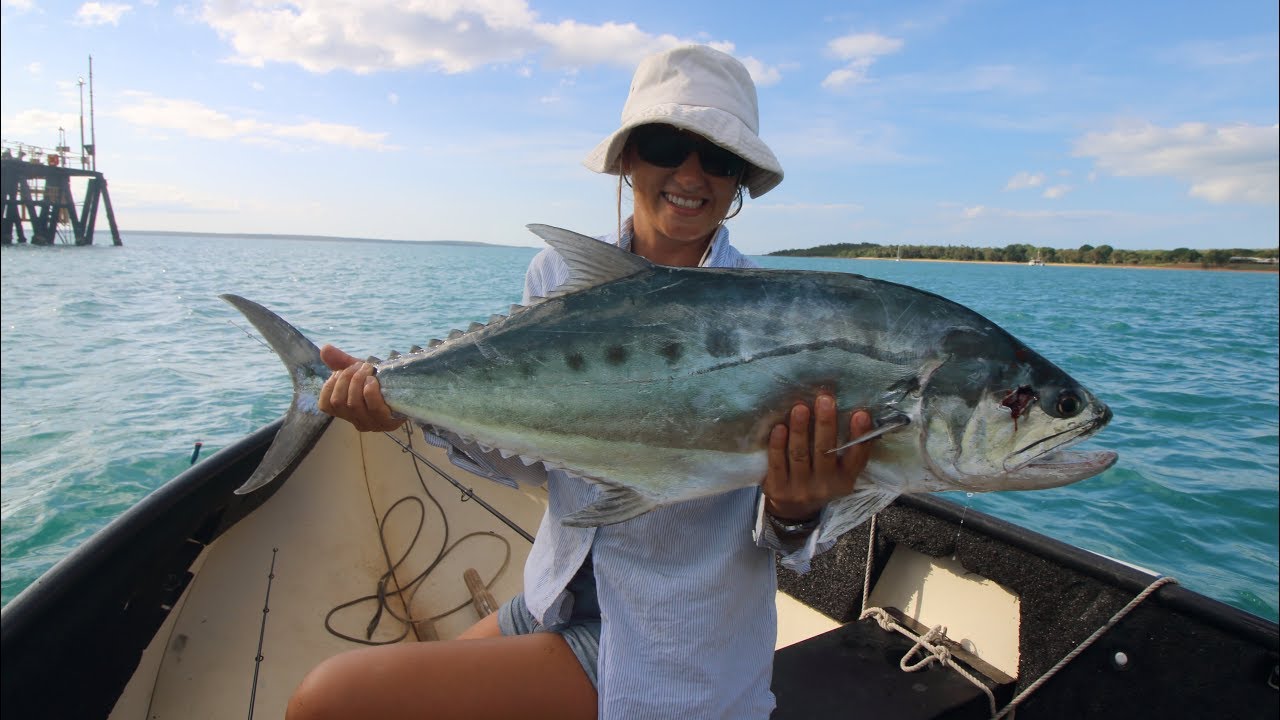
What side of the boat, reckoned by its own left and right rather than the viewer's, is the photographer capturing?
back
